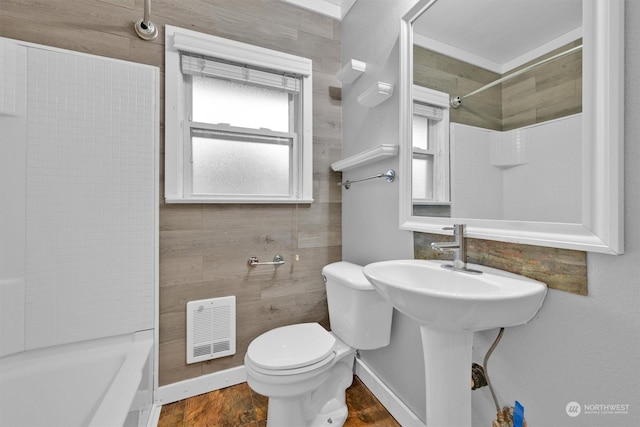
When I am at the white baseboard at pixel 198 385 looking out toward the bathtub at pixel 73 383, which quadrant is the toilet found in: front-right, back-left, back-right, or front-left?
back-left

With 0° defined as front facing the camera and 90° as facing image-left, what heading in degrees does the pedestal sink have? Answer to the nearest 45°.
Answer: approximately 45°

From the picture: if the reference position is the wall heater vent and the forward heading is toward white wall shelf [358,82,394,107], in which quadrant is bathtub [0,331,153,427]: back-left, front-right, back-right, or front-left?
back-right

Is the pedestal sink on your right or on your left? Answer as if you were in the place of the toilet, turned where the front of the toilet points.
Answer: on your left

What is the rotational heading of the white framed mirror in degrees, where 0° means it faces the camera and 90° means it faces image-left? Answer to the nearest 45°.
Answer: approximately 45°

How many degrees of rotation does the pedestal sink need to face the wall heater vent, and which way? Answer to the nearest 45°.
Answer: approximately 45° to its right

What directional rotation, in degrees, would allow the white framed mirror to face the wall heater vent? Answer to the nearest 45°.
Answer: approximately 45° to its right

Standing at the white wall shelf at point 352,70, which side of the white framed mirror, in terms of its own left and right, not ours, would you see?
right
